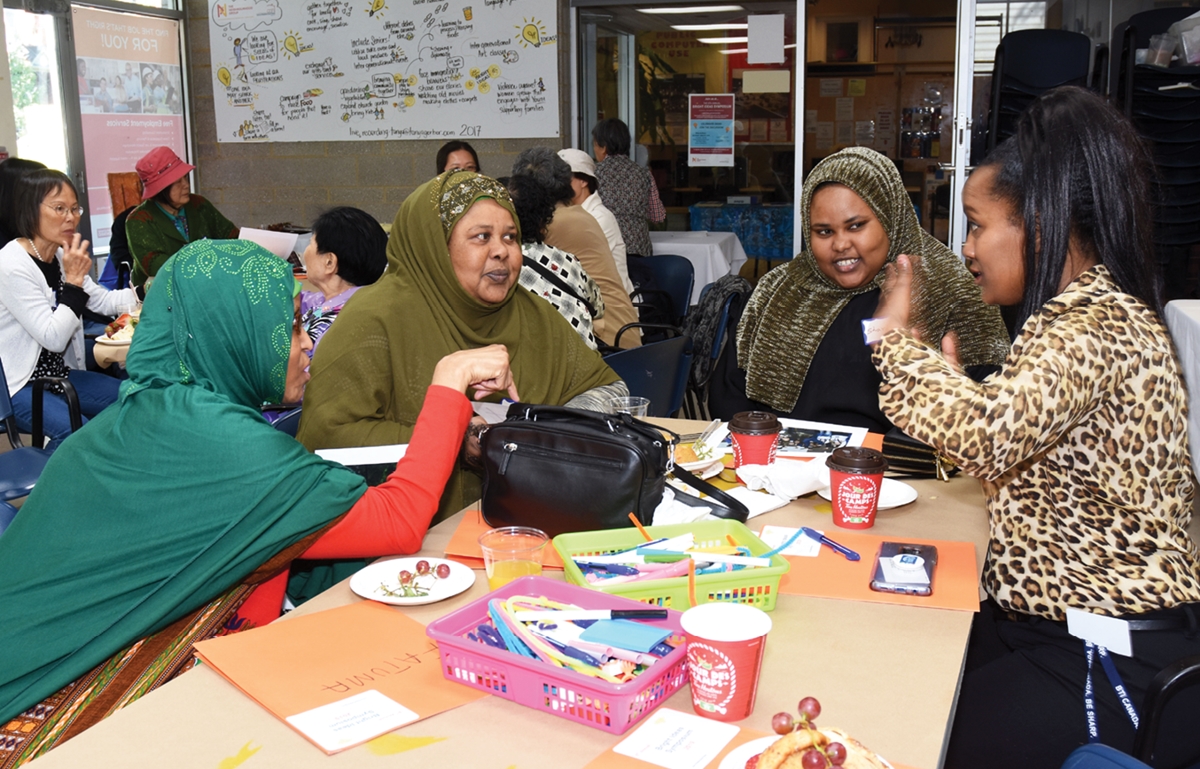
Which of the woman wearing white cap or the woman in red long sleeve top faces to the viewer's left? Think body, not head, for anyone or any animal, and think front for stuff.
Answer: the woman wearing white cap

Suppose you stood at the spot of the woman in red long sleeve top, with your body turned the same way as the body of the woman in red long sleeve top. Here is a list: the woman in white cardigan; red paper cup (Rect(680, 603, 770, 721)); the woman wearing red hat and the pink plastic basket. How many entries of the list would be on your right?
2

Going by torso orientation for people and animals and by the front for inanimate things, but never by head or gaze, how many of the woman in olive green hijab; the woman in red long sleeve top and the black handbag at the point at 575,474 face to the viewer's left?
0

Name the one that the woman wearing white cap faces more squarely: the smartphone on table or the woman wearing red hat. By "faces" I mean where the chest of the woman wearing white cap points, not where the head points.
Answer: the woman wearing red hat

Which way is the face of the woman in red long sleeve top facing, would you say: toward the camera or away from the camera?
away from the camera

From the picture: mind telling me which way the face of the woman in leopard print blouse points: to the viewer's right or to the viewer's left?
to the viewer's left

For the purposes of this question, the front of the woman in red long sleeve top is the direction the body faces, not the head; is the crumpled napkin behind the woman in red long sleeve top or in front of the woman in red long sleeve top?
in front

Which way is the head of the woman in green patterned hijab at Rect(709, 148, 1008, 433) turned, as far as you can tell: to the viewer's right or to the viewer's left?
to the viewer's right

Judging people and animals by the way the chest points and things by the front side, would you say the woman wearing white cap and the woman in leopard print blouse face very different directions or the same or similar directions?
same or similar directions

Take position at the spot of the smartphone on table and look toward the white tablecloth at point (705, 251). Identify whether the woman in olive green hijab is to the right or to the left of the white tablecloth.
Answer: left

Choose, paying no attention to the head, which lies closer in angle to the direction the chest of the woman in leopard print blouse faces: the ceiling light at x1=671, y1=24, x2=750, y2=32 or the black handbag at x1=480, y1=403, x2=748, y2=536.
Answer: the black handbag

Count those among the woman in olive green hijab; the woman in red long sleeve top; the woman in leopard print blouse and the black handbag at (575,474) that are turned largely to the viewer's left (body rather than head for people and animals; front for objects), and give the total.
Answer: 1

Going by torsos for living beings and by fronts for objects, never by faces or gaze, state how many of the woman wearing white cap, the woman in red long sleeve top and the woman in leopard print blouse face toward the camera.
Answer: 0

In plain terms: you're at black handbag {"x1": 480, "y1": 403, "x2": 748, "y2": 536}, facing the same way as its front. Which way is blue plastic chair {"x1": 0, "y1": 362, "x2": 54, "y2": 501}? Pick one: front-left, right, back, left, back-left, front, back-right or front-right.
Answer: back-right

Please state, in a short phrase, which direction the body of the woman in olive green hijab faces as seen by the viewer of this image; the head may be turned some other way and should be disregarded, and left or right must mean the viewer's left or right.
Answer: facing the viewer and to the right of the viewer

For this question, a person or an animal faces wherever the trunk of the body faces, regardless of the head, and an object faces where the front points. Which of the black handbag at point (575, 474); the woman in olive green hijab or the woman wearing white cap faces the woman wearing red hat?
the woman wearing white cap

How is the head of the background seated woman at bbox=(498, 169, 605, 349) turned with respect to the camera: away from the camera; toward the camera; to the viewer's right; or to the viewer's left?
away from the camera

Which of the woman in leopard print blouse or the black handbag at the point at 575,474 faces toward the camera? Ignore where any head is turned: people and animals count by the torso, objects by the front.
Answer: the black handbag

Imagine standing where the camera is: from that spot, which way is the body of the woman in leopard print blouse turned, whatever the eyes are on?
to the viewer's left

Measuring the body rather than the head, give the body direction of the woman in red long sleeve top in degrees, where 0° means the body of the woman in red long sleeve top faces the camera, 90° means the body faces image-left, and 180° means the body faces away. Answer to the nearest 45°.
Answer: approximately 225°

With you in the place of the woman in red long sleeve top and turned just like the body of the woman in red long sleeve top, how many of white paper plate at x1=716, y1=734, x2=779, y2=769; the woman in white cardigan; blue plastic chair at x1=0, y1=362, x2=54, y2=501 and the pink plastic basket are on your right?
2
